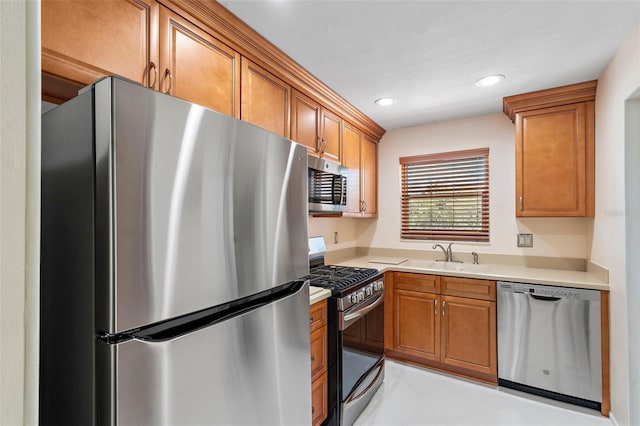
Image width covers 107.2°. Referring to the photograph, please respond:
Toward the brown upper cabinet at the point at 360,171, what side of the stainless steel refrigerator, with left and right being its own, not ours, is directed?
left

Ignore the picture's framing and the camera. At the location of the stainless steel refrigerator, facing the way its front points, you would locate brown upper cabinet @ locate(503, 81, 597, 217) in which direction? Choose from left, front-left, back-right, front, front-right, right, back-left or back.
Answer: front-left

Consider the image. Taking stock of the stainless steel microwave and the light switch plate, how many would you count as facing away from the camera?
0

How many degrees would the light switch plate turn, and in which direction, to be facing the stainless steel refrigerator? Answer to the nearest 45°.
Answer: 0° — it already faces it

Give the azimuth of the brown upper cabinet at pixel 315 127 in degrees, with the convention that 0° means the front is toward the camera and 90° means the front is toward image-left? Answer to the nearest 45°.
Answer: approximately 315°

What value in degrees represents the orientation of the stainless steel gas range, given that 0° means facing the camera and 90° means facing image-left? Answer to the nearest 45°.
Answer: approximately 315°

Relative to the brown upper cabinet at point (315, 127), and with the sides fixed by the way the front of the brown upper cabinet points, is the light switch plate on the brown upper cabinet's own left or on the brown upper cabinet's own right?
on the brown upper cabinet's own left

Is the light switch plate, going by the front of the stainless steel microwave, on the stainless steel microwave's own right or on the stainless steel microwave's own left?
on the stainless steel microwave's own left

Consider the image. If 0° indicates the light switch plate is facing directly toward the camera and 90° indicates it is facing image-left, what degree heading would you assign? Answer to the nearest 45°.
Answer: approximately 0°
